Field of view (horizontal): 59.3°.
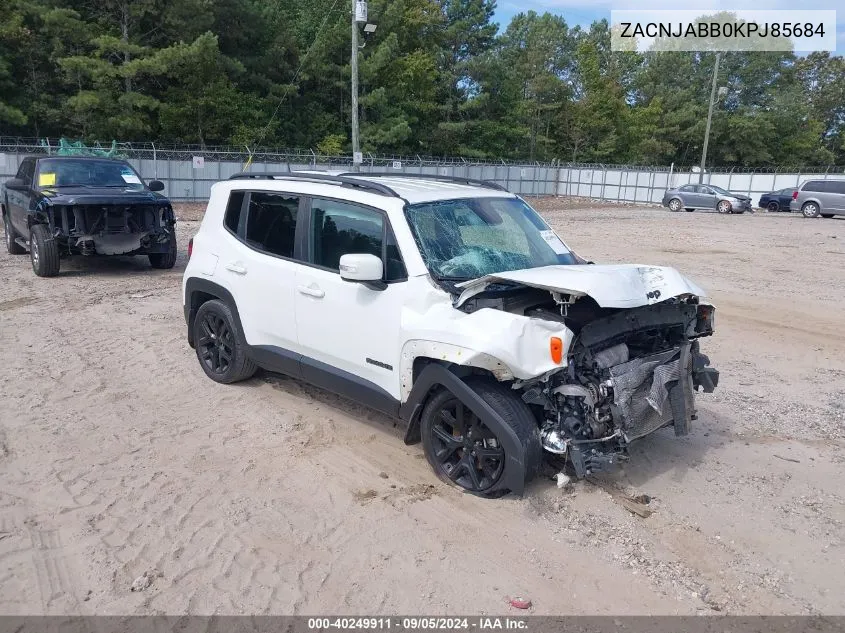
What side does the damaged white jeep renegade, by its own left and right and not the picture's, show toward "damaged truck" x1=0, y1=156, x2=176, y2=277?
back

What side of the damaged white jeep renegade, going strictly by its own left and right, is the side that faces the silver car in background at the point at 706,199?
left

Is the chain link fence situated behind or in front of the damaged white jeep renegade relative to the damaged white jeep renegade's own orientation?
behind

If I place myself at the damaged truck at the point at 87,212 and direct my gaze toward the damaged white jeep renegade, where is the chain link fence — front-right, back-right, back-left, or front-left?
back-left

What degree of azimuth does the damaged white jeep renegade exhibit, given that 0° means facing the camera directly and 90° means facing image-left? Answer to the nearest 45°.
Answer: approximately 315°
